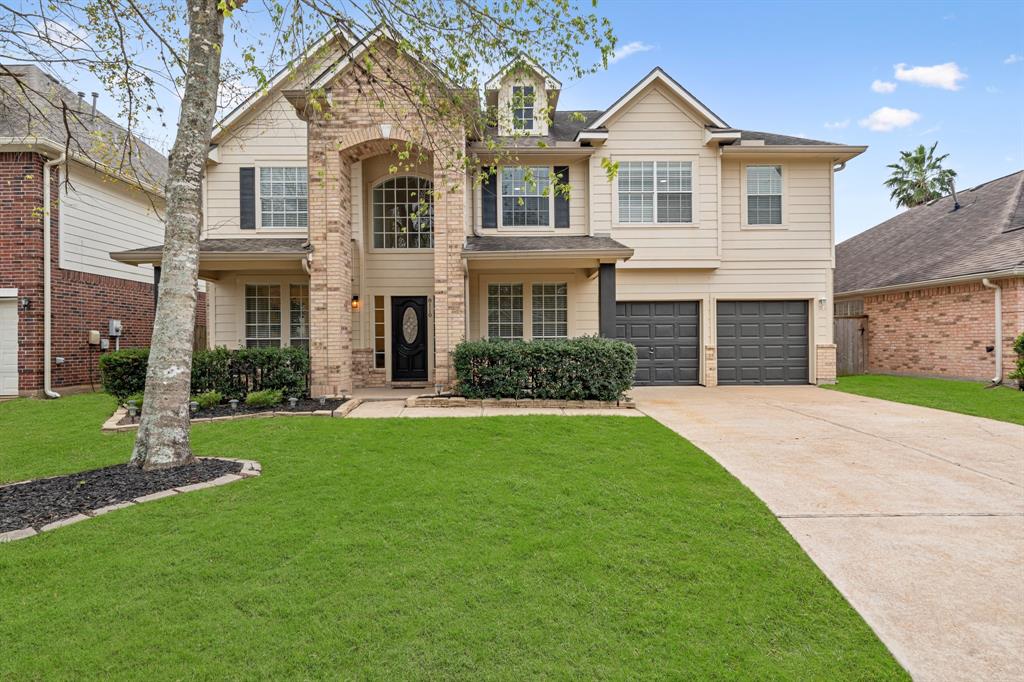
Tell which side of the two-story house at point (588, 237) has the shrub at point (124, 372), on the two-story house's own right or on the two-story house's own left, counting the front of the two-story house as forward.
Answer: on the two-story house's own right

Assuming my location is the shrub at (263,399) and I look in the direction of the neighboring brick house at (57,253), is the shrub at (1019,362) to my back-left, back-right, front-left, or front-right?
back-right

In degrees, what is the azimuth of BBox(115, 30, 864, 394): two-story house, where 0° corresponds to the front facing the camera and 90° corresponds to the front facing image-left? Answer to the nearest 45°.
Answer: approximately 0°

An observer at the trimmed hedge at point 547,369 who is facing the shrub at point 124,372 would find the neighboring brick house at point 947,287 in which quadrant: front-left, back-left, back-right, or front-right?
back-right

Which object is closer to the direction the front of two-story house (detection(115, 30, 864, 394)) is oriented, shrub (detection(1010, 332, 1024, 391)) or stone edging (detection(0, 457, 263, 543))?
the stone edging

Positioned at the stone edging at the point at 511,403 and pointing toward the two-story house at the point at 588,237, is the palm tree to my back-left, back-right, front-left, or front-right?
front-right

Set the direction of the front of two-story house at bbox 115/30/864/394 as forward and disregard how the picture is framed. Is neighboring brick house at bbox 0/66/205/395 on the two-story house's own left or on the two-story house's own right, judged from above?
on the two-story house's own right

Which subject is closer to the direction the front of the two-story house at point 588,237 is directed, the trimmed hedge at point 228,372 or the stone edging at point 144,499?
the stone edging

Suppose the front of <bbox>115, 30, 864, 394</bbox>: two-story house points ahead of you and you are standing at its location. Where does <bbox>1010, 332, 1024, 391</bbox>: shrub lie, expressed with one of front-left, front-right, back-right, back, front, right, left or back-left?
left

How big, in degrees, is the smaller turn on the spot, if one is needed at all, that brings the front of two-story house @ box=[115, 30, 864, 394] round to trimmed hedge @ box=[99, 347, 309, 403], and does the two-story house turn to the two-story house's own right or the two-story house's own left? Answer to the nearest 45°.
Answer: approximately 90° to the two-story house's own right

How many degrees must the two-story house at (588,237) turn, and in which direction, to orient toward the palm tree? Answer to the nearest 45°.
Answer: approximately 135° to its left

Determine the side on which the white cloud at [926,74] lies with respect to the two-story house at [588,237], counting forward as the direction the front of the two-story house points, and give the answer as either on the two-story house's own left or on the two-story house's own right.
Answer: on the two-story house's own left

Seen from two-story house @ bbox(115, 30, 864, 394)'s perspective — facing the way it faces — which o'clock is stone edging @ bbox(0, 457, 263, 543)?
The stone edging is roughly at 1 o'clock from the two-story house.

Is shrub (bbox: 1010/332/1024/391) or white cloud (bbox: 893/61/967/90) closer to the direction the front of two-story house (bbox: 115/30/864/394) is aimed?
the shrub

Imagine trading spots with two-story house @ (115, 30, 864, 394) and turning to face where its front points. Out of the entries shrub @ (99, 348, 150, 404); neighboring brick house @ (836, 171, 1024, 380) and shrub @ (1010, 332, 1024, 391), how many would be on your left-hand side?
2

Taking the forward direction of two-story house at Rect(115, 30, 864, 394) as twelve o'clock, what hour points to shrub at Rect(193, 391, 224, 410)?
The shrub is roughly at 2 o'clock from the two-story house.

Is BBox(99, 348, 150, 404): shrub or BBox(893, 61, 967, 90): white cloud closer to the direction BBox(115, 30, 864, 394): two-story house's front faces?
the shrub

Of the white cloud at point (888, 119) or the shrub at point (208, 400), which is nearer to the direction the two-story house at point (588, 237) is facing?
the shrub
